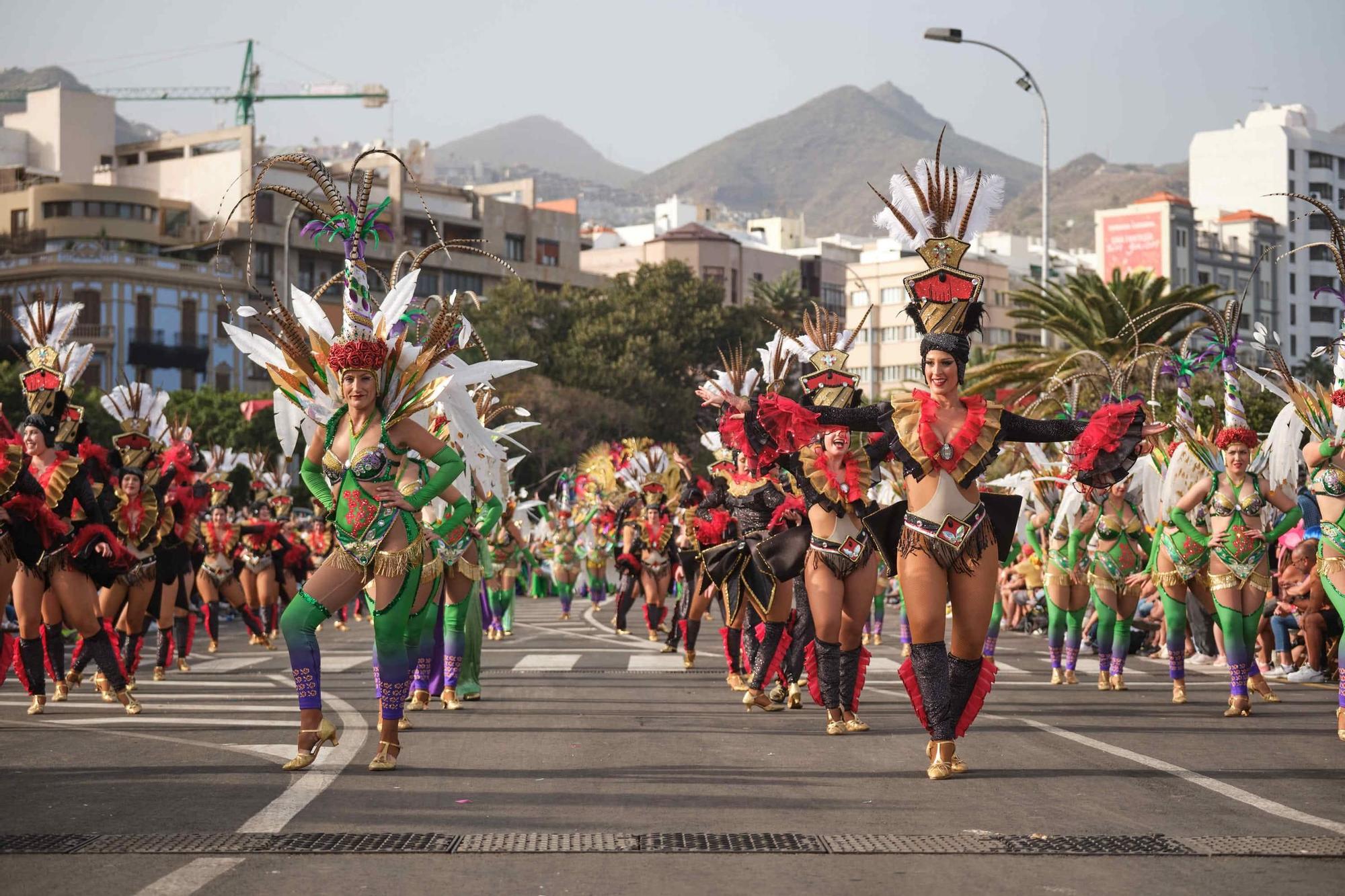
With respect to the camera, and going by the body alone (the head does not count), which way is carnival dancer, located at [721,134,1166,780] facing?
toward the camera

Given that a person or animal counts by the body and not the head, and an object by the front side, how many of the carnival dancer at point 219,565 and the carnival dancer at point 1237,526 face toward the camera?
2

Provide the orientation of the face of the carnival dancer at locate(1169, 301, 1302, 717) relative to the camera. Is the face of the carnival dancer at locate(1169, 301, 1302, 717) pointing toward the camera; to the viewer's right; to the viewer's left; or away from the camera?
toward the camera

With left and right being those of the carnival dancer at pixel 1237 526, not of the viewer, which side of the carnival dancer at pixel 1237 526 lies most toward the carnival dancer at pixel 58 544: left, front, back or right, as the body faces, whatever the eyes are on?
right

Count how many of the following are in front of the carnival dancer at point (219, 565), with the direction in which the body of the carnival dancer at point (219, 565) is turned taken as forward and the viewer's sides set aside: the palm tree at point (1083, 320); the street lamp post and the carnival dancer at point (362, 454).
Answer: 1

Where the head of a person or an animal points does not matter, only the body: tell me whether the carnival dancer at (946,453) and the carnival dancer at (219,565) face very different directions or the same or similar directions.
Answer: same or similar directions

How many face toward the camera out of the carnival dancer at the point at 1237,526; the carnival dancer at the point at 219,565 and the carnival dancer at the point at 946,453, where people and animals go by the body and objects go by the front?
3

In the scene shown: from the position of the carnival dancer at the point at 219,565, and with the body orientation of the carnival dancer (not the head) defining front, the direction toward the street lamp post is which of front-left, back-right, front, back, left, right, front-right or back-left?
back-left

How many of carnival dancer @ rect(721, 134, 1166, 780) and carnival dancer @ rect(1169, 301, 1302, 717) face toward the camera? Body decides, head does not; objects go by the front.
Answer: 2

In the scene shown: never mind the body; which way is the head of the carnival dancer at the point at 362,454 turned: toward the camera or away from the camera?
toward the camera

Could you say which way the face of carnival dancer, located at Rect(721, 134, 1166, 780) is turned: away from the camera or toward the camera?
toward the camera

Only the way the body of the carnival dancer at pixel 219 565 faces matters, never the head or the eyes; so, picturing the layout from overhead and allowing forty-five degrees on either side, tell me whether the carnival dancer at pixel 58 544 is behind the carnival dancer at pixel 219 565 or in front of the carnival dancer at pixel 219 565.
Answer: in front

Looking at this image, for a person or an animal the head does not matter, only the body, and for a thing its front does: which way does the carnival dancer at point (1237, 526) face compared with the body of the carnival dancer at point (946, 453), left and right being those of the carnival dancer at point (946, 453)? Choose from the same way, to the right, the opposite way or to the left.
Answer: the same way

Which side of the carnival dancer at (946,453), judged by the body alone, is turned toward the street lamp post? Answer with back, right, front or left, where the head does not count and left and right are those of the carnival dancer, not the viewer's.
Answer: back

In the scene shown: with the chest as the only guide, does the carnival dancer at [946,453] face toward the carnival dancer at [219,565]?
no

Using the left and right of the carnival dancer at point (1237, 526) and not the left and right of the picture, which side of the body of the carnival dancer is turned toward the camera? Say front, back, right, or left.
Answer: front

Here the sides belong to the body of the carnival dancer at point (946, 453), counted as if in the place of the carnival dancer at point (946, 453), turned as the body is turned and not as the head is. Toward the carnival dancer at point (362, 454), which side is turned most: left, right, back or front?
right
